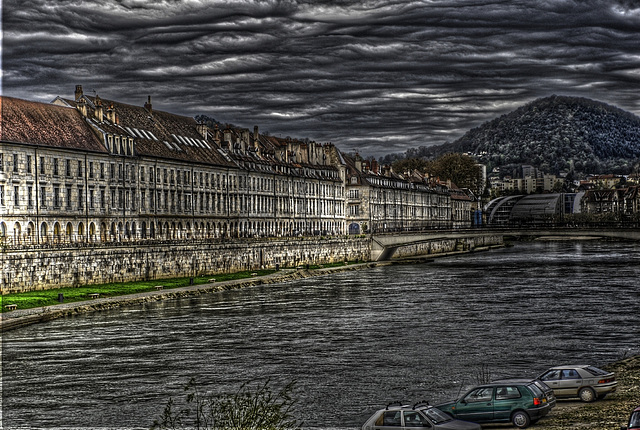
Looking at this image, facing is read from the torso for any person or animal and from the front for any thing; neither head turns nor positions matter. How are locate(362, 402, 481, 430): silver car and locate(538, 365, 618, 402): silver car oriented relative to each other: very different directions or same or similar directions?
very different directions

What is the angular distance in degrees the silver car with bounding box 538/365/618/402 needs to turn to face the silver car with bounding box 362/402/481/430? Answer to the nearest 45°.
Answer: approximately 90° to its left

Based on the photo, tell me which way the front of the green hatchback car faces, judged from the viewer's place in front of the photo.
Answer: facing away from the viewer and to the left of the viewer

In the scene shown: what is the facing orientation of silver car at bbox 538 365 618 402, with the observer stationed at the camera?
facing away from the viewer and to the left of the viewer
